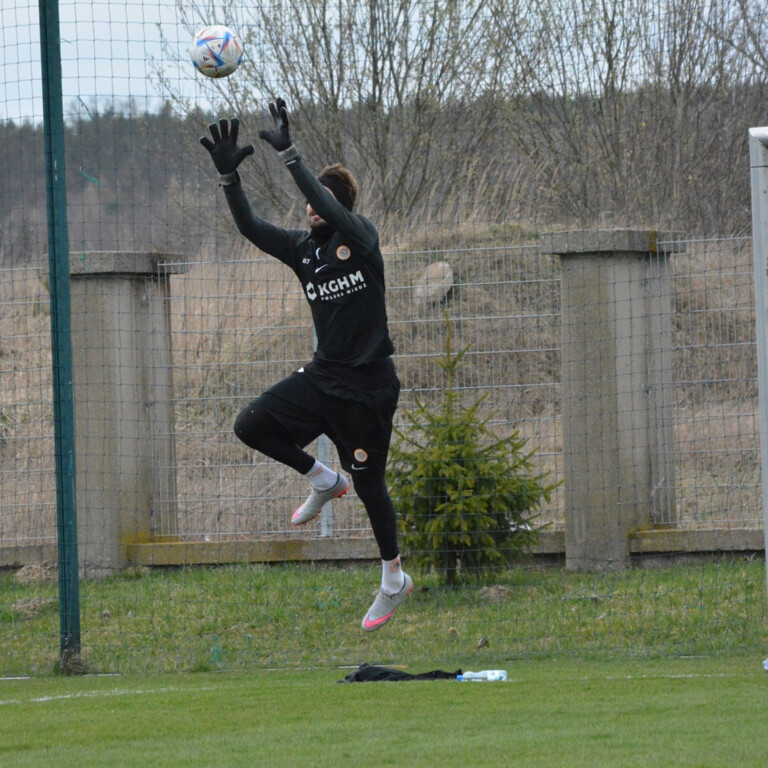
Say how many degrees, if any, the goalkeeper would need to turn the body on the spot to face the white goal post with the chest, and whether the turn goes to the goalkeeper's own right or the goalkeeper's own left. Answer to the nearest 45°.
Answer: approximately 135° to the goalkeeper's own left

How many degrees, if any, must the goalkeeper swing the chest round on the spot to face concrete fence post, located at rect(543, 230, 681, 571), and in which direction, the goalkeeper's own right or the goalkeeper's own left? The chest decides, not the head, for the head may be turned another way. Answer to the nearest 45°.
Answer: approximately 180°

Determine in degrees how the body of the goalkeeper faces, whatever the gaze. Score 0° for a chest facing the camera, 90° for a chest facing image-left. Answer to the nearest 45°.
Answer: approximately 45°

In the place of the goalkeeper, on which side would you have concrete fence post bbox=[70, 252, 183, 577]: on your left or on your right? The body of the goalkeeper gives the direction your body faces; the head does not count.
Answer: on your right

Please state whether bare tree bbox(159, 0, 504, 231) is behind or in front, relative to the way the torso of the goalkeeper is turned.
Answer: behind

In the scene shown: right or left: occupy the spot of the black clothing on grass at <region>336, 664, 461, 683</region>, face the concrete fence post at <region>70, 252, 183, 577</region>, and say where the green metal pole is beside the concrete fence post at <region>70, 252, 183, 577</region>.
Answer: left

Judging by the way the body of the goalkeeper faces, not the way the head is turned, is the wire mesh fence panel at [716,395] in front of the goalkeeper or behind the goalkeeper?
behind
